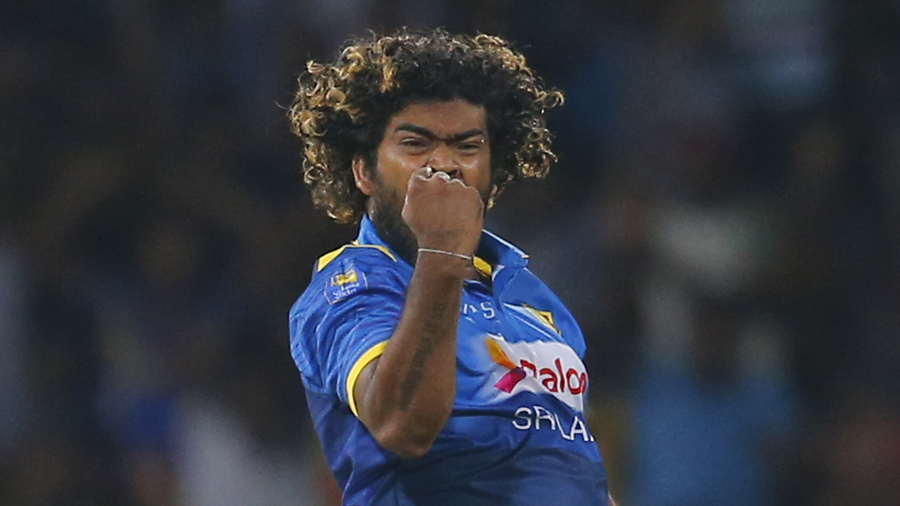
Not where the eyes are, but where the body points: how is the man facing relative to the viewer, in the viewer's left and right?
facing the viewer and to the right of the viewer
